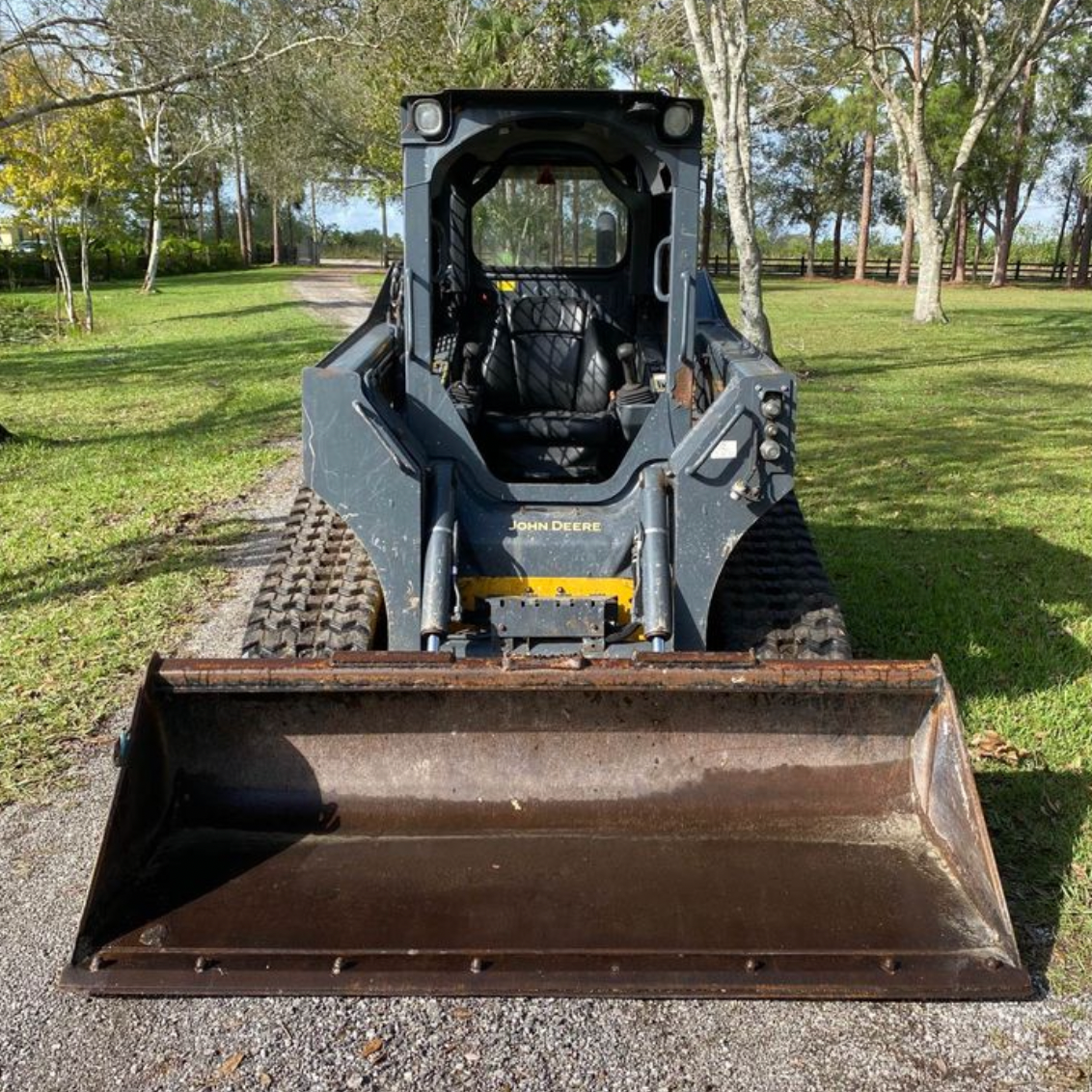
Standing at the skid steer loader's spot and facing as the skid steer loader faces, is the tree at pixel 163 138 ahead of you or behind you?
behind

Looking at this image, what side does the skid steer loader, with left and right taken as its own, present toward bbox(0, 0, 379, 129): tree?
back

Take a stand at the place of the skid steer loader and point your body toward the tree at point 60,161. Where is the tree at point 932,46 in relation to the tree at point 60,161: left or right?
right

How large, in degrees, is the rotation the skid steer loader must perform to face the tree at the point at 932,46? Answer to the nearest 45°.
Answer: approximately 180°

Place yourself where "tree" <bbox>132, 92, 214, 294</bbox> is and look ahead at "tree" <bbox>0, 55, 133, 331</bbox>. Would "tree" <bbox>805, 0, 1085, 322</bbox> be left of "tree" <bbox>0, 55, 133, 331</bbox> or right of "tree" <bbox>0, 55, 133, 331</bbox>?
left

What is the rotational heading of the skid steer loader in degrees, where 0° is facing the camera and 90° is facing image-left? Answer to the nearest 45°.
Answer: approximately 0°

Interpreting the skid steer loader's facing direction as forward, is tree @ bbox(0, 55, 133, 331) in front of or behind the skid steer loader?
behind
